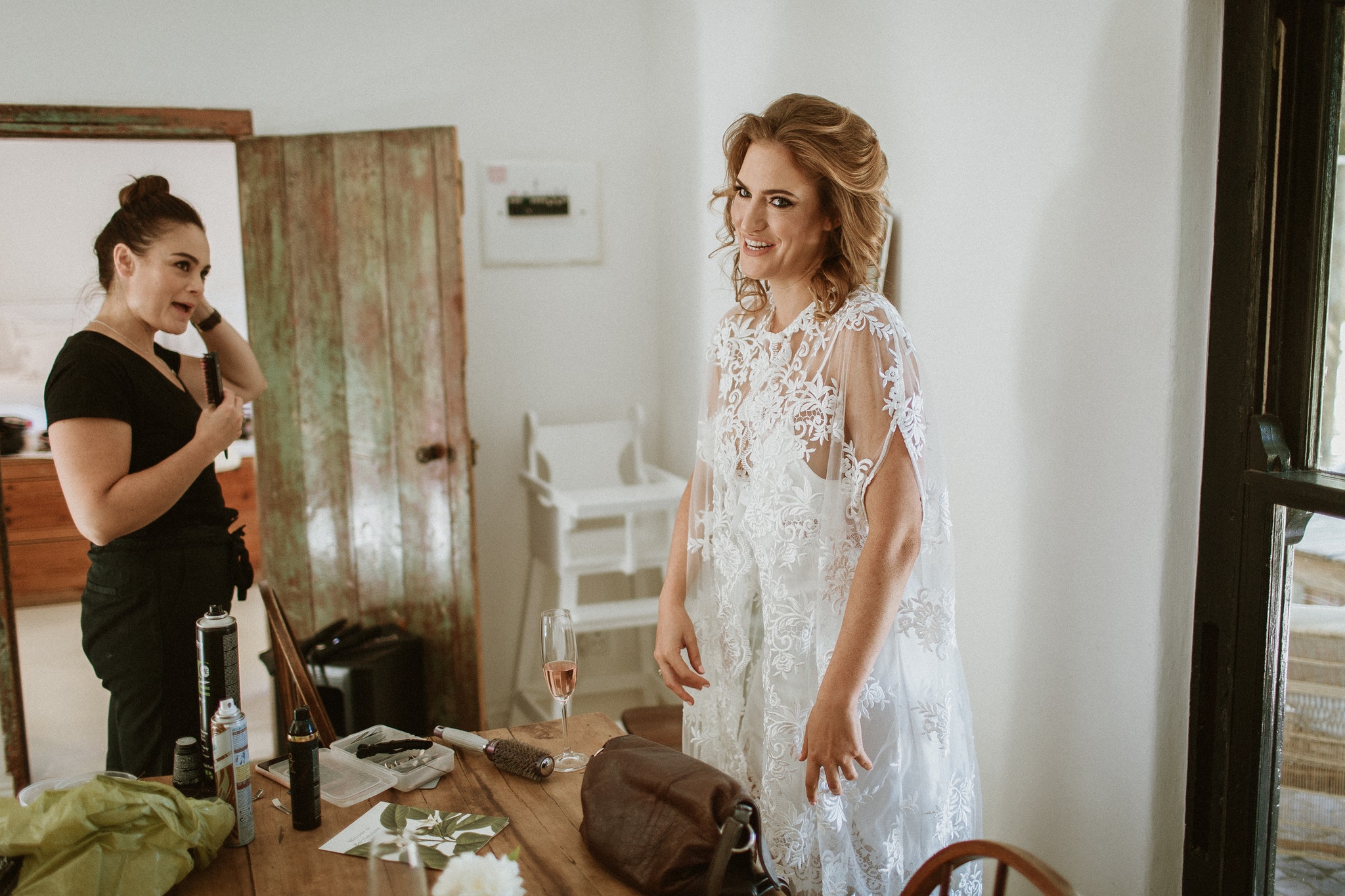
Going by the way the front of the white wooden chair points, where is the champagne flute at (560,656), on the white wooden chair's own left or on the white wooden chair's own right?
on the white wooden chair's own right

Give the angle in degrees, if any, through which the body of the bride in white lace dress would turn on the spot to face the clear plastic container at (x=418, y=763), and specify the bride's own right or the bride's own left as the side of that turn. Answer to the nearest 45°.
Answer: approximately 45° to the bride's own right

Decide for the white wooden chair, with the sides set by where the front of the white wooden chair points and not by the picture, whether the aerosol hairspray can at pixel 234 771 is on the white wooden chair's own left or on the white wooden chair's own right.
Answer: on the white wooden chair's own right

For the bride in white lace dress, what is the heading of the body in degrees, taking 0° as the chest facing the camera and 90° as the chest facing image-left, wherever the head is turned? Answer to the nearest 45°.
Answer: approximately 45°

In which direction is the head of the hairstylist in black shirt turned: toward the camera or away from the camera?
toward the camera

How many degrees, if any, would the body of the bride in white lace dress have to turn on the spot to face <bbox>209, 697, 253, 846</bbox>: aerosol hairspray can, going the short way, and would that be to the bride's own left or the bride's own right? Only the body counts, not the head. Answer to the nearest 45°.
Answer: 0° — they already face it

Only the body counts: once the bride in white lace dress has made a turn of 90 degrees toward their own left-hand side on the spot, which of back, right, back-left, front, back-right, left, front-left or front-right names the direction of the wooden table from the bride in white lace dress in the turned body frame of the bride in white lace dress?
right

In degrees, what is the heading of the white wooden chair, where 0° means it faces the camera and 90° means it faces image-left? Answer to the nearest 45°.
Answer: approximately 315°

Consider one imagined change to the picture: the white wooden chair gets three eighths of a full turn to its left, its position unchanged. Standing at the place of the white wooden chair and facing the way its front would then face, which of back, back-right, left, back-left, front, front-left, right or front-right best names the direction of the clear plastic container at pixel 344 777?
back
